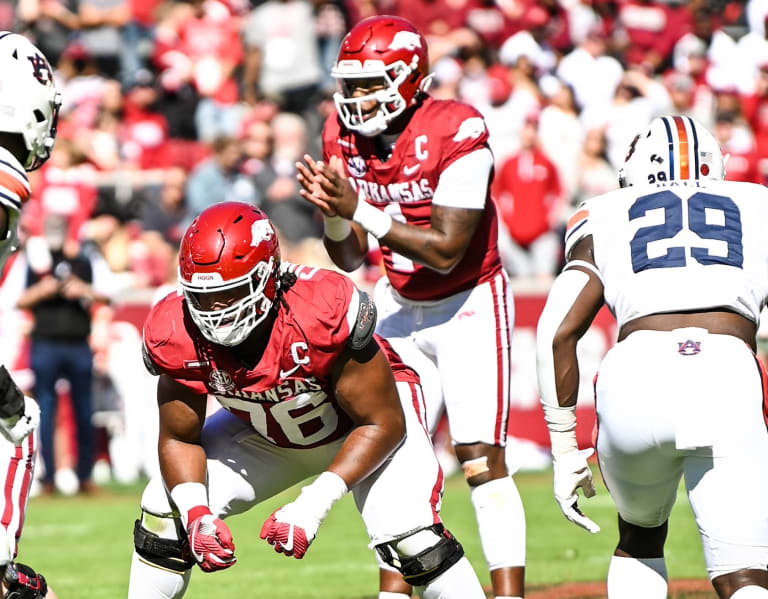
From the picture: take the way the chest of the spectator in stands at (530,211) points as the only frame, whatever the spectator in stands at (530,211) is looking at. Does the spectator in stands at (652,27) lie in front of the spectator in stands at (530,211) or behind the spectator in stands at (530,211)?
behind

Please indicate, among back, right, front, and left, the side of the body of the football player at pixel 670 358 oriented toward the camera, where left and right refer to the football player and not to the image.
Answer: back

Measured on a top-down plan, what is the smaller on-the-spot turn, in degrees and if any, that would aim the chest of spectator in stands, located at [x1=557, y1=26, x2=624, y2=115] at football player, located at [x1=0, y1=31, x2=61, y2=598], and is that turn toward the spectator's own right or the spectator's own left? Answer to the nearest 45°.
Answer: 0° — they already face them

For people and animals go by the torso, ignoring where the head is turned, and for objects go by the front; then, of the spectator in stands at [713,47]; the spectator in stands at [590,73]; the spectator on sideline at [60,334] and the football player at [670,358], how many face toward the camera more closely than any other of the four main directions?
3

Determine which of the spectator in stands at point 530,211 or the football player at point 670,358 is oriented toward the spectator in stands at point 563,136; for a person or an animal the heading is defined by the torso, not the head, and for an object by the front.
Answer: the football player

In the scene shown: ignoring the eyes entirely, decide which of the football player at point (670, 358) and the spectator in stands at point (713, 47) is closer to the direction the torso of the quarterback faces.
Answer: the football player

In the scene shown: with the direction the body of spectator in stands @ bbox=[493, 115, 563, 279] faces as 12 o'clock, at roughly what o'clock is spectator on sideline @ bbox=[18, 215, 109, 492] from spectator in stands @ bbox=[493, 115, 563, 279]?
spectator on sideline @ bbox=[18, 215, 109, 492] is roughly at 2 o'clock from spectator in stands @ bbox=[493, 115, 563, 279].

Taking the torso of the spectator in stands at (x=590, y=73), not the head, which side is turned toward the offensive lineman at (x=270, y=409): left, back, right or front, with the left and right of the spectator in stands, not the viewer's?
front

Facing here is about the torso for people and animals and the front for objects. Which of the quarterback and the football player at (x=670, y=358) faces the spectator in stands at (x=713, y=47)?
the football player

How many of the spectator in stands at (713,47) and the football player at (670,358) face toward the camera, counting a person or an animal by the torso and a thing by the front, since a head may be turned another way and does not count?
1

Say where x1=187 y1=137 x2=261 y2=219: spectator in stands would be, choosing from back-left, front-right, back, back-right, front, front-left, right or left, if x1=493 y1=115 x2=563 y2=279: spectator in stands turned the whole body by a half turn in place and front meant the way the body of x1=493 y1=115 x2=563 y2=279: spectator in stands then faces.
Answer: left

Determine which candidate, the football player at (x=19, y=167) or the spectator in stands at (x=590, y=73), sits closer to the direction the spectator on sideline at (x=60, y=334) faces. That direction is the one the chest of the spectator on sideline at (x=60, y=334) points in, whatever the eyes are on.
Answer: the football player

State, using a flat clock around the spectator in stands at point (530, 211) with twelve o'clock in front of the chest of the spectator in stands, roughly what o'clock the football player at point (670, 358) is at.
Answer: The football player is roughly at 12 o'clock from the spectator in stands.

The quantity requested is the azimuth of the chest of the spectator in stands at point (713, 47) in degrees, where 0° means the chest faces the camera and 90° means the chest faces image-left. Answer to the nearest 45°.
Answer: approximately 0°
